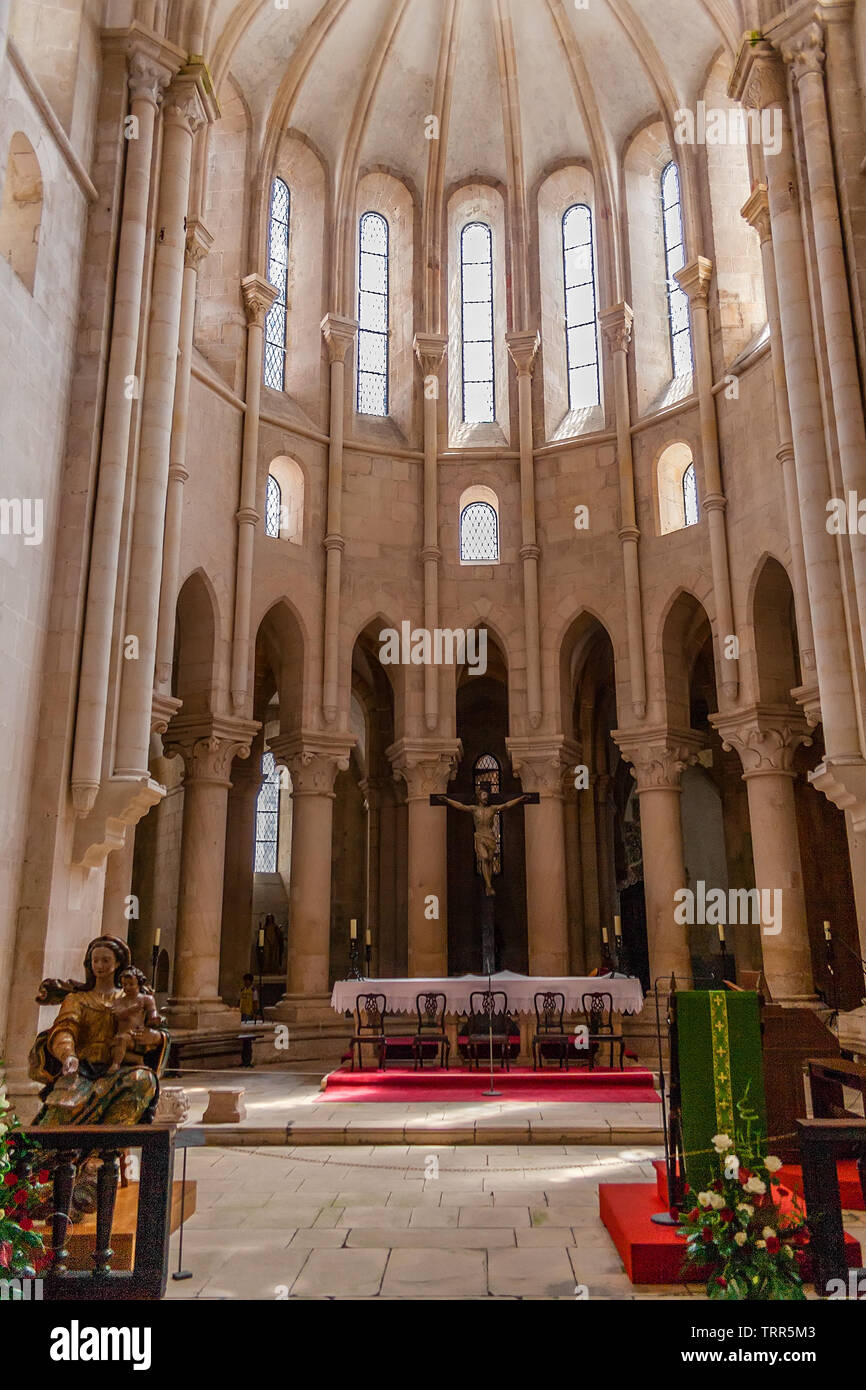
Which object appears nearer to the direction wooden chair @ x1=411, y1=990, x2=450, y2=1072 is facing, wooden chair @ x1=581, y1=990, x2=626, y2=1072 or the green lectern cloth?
the green lectern cloth

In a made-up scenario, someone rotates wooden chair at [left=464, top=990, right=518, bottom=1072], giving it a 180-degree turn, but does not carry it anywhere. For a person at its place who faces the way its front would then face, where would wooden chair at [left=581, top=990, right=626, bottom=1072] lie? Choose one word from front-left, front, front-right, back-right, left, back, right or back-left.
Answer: right

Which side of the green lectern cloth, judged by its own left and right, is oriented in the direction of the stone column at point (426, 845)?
back

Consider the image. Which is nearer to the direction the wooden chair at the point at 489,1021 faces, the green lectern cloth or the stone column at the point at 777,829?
the green lectern cloth

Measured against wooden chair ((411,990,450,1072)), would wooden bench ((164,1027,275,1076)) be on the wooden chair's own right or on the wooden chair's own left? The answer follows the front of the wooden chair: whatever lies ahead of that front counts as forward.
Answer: on the wooden chair's own right

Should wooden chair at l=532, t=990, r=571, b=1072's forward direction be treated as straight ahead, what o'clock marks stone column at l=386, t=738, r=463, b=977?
The stone column is roughly at 5 o'clock from the wooden chair.

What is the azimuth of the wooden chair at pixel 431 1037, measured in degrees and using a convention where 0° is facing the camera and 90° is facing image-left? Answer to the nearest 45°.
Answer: approximately 0°

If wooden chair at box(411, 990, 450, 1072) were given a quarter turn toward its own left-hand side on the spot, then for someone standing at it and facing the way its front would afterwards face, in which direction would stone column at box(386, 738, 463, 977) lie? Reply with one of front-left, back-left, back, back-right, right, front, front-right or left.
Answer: left

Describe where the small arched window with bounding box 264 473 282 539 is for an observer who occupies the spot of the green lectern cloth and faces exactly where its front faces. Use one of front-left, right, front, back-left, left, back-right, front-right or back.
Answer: back-right

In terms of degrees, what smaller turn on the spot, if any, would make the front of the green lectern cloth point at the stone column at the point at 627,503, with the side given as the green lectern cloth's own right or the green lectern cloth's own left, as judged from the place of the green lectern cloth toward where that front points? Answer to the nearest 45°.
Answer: approximately 180°
